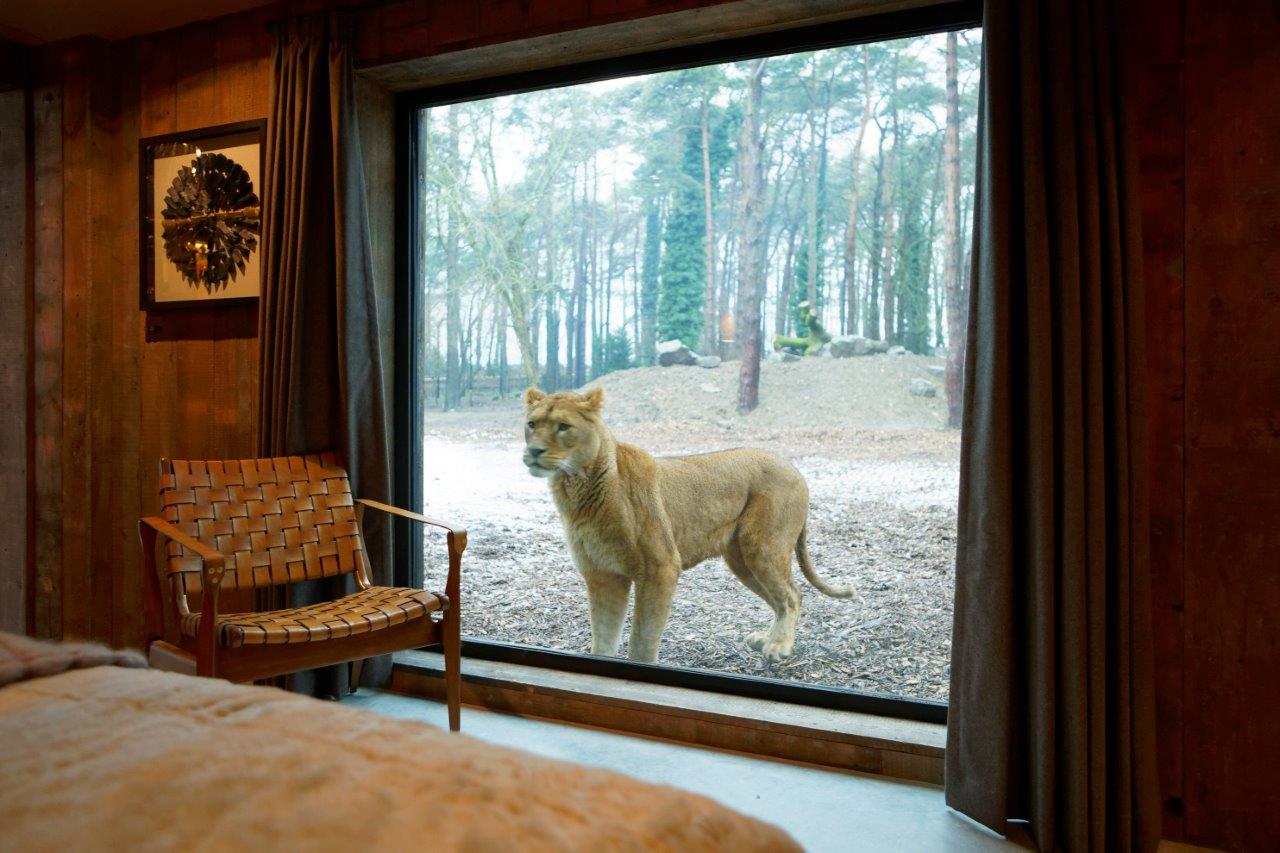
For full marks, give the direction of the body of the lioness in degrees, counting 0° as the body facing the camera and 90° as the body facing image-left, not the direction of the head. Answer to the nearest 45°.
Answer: approximately 45°

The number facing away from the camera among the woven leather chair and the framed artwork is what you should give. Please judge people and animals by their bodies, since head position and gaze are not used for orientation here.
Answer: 0

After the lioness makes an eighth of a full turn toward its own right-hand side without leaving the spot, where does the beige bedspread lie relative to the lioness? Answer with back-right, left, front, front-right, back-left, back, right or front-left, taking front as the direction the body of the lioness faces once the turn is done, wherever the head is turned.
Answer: left

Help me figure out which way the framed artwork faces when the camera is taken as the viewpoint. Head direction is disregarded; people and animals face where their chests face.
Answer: facing the viewer and to the left of the viewer

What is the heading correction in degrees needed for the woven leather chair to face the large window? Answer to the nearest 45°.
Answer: approximately 45° to its left

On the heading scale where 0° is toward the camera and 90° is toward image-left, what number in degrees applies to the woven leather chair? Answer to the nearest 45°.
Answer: approximately 315°

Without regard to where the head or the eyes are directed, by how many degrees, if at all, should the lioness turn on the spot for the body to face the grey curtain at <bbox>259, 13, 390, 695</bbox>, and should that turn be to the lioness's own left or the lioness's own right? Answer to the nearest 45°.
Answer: approximately 45° to the lioness's own right

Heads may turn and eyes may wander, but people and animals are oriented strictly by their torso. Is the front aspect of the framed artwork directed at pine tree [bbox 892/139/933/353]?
no

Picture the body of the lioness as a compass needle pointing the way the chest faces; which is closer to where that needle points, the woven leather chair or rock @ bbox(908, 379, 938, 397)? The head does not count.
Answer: the woven leather chair

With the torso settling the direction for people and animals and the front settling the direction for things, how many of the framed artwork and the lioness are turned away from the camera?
0
